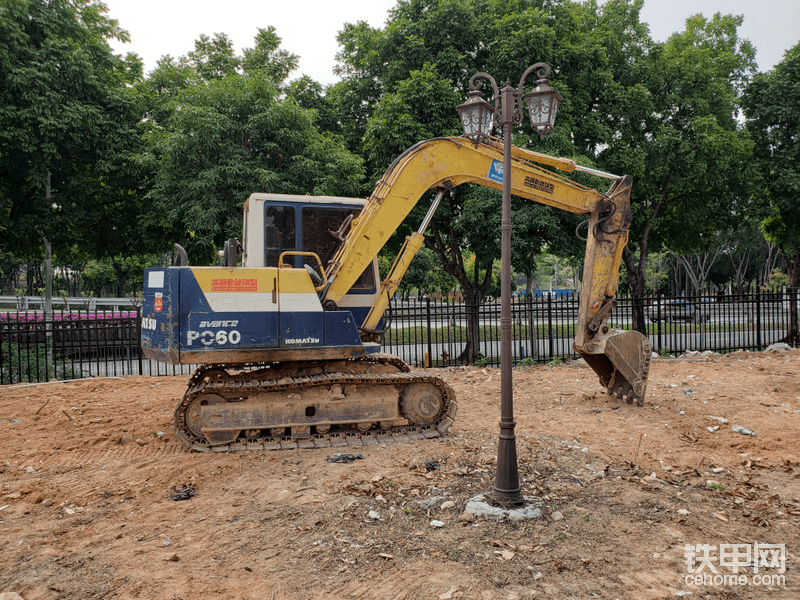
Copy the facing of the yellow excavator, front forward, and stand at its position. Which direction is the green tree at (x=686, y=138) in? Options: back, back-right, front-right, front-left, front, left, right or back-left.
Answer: front-left

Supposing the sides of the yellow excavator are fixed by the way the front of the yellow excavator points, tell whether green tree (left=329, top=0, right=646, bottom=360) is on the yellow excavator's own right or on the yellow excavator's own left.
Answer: on the yellow excavator's own left

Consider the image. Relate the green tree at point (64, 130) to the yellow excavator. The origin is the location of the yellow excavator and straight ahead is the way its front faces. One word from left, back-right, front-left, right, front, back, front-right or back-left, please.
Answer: back-left

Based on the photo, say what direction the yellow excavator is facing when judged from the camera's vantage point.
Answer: facing to the right of the viewer
